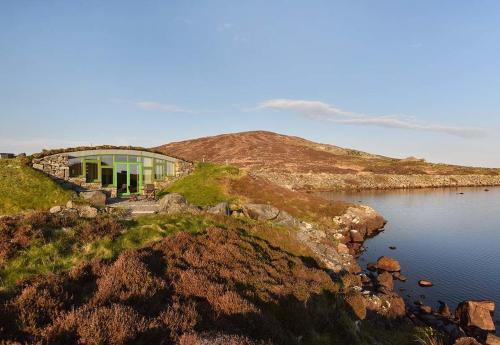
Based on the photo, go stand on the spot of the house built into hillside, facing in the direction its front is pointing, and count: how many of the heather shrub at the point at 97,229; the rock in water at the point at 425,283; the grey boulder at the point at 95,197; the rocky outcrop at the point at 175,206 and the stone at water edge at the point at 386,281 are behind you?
0

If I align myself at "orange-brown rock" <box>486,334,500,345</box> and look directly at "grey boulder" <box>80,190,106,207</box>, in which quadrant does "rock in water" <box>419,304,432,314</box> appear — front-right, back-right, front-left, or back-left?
front-right

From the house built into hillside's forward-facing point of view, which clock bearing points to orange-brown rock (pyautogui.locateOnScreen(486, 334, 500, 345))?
The orange-brown rock is roughly at 11 o'clock from the house built into hillside.

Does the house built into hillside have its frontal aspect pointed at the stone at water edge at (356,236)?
no

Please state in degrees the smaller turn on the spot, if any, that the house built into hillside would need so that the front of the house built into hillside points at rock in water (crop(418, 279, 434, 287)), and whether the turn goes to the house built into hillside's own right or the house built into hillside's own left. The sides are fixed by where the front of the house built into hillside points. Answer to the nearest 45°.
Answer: approximately 45° to the house built into hillside's own left

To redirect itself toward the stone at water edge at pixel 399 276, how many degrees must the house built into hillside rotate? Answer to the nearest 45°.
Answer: approximately 45° to its left

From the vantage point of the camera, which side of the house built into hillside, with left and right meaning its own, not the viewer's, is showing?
front

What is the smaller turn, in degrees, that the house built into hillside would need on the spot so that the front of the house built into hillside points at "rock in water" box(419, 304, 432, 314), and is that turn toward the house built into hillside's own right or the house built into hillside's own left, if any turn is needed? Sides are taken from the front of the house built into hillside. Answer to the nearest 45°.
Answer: approximately 45° to the house built into hillside's own left

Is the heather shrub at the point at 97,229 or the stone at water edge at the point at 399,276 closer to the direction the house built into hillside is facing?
the heather shrub

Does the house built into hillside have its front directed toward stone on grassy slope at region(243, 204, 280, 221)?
no

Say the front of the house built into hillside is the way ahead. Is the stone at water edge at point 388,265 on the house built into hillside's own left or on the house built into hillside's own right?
on the house built into hillside's own left

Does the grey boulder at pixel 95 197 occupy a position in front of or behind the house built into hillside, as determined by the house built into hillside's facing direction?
in front

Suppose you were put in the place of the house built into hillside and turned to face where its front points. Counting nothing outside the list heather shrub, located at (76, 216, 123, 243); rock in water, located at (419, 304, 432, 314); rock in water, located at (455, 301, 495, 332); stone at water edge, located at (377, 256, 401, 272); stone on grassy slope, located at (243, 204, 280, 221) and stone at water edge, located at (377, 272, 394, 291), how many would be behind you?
0

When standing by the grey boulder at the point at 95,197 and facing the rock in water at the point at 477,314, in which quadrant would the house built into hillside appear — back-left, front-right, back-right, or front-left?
back-left

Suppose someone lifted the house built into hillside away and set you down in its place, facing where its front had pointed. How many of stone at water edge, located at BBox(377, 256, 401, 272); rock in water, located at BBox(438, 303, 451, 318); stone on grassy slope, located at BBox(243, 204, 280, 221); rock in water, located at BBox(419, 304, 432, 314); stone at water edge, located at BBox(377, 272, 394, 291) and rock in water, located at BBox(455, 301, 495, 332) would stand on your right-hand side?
0

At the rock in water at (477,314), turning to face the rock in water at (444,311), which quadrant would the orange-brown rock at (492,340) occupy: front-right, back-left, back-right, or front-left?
back-left

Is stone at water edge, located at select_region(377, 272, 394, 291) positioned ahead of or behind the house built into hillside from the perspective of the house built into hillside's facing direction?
ahead
